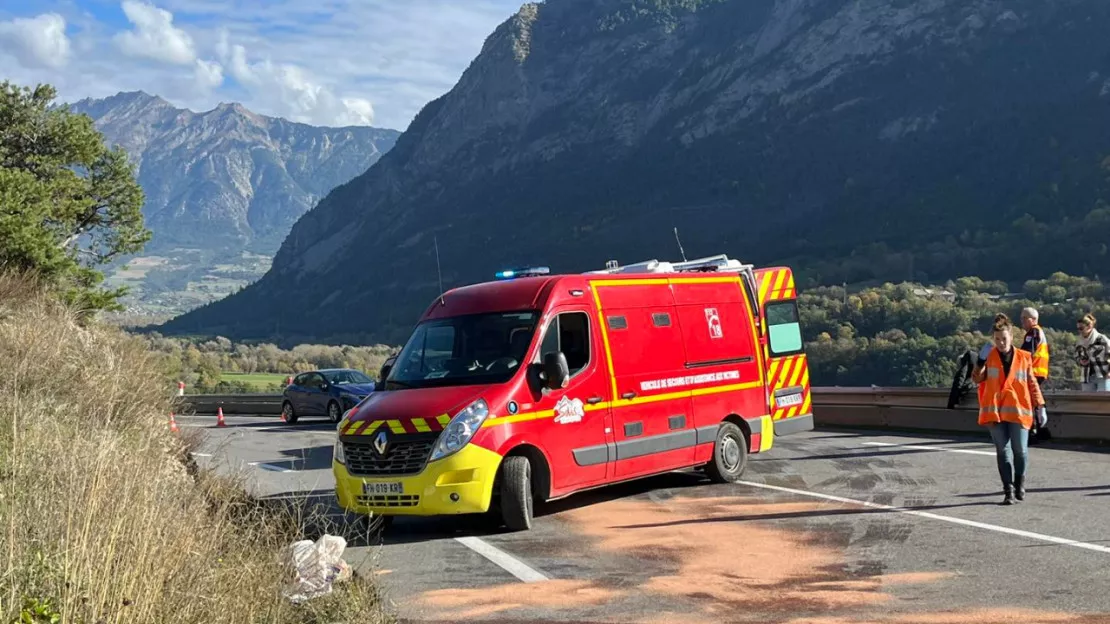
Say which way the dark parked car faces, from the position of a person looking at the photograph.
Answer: facing the viewer and to the right of the viewer

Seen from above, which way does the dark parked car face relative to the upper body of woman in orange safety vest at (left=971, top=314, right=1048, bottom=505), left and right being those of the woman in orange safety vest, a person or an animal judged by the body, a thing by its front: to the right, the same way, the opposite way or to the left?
to the left

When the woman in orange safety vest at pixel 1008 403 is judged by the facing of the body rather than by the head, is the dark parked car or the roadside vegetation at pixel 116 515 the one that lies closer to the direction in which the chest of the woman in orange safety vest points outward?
the roadside vegetation

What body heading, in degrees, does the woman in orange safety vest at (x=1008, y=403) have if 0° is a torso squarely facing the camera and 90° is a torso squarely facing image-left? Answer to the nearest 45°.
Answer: approximately 0°

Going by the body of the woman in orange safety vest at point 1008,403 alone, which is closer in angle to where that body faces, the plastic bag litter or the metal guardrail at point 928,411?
the plastic bag litter

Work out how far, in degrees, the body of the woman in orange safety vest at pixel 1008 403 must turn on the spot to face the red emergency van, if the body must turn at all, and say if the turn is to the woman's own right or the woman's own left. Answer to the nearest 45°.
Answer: approximately 90° to the woman's own right

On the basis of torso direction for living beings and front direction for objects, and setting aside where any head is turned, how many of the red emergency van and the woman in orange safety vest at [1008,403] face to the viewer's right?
0

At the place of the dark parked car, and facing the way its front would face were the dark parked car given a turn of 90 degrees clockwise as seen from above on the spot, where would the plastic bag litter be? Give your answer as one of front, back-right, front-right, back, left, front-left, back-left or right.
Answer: front-left

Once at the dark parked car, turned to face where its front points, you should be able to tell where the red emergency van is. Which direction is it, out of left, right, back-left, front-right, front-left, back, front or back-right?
front-right

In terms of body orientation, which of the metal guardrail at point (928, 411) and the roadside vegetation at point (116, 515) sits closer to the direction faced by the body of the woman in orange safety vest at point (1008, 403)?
the roadside vegetation

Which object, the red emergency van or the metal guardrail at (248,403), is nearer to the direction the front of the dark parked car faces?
the red emergency van

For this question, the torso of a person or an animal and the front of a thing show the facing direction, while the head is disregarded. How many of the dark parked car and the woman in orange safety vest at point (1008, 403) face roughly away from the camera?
0

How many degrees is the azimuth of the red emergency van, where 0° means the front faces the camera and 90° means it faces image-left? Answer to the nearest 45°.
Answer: approximately 45°
